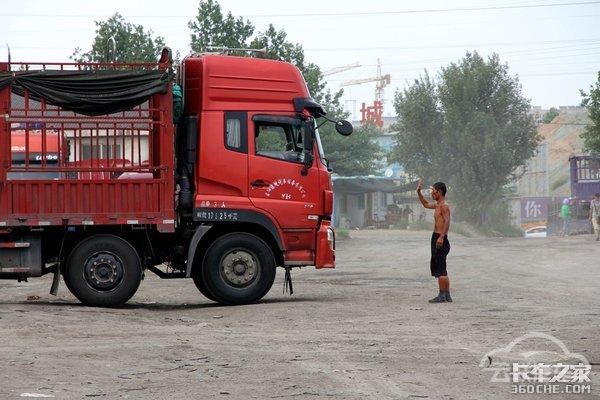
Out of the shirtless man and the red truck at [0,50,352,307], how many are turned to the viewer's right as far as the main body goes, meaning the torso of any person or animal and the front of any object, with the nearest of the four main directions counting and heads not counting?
1

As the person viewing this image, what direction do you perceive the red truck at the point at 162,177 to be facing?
facing to the right of the viewer

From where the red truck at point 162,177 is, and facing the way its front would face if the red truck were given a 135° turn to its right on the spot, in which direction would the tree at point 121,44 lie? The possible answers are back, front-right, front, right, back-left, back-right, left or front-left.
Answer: back-right

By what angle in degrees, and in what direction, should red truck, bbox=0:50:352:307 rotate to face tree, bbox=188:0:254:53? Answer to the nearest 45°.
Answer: approximately 90° to its left

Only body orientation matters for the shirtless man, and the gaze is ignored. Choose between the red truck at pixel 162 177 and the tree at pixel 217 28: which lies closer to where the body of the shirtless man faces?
the red truck

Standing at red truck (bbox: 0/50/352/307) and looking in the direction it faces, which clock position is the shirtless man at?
The shirtless man is roughly at 12 o'clock from the red truck.

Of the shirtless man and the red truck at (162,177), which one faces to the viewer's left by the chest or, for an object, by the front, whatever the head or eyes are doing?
the shirtless man

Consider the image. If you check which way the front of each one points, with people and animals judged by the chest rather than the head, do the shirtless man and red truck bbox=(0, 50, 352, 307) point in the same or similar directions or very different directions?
very different directions

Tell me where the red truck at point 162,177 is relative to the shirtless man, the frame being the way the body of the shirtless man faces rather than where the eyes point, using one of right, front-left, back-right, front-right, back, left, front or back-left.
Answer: front

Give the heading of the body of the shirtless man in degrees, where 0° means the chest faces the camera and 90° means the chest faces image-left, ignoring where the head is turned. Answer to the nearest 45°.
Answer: approximately 90°

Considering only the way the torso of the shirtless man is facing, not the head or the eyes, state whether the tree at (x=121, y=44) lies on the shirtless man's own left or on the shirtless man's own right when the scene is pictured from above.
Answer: on the shirtless man's own right
